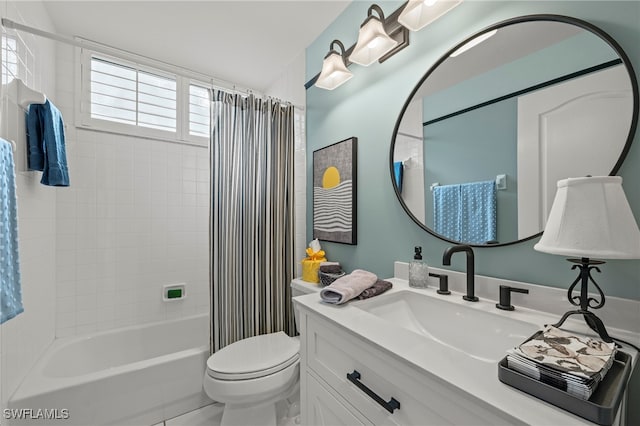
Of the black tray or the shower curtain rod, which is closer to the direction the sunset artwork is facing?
the shower curtain rod

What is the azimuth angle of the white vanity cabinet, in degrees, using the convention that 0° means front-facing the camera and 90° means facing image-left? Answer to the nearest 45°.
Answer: approximately 45°

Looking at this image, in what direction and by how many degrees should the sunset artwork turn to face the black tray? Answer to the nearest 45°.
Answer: approximately 45° to its left

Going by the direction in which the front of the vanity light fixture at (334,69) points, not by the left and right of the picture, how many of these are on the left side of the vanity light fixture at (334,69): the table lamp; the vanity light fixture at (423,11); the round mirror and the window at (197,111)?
3

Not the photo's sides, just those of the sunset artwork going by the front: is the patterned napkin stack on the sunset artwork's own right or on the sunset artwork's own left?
on the sunset artwork's own left

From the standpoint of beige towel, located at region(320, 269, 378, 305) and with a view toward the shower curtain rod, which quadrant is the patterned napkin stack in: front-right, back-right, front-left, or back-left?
back-left

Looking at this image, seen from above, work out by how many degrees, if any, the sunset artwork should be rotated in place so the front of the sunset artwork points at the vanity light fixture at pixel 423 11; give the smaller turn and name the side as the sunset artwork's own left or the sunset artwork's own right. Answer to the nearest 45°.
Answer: approximately 90° to the sunset artwork's own left
